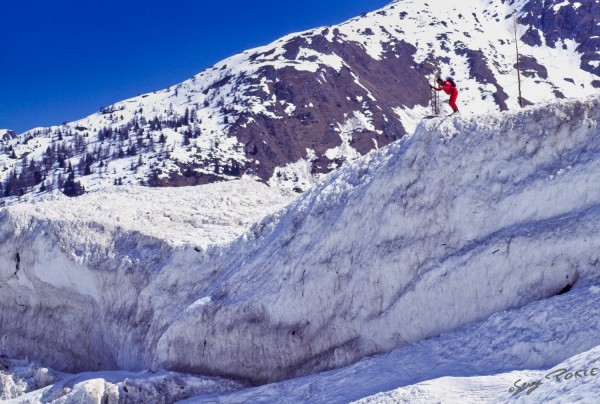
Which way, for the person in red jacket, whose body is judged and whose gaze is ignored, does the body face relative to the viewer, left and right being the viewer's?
facing to the left of the viewer
